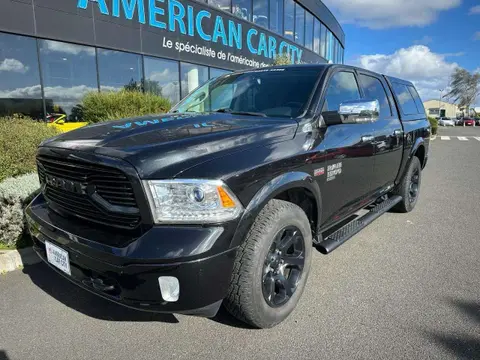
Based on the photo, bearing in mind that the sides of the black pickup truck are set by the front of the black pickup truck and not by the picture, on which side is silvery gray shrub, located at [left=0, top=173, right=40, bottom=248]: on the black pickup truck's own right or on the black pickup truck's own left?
on the black pickup truck's own right

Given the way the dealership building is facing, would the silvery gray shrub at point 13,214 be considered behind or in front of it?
in front

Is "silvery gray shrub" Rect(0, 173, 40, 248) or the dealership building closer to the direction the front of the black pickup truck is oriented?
the silvery gray shrub

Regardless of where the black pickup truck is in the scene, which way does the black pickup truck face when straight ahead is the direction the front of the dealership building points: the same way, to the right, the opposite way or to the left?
to the right

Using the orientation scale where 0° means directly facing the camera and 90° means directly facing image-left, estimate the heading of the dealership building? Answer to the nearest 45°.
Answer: approximately 315°

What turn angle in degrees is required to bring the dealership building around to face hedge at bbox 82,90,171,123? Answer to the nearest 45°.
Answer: approximately 45° to its right

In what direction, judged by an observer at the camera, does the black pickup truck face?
facing the viewer and to the left of the viewer

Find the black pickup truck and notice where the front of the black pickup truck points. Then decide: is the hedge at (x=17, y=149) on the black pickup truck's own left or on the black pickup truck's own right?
on the black pickup truck's own right

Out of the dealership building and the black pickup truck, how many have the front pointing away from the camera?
0

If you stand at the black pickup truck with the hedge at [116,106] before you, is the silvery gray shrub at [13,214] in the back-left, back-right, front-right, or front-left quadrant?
front-left

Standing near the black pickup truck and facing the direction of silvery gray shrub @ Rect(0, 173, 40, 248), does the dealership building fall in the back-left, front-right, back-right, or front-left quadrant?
front-right
